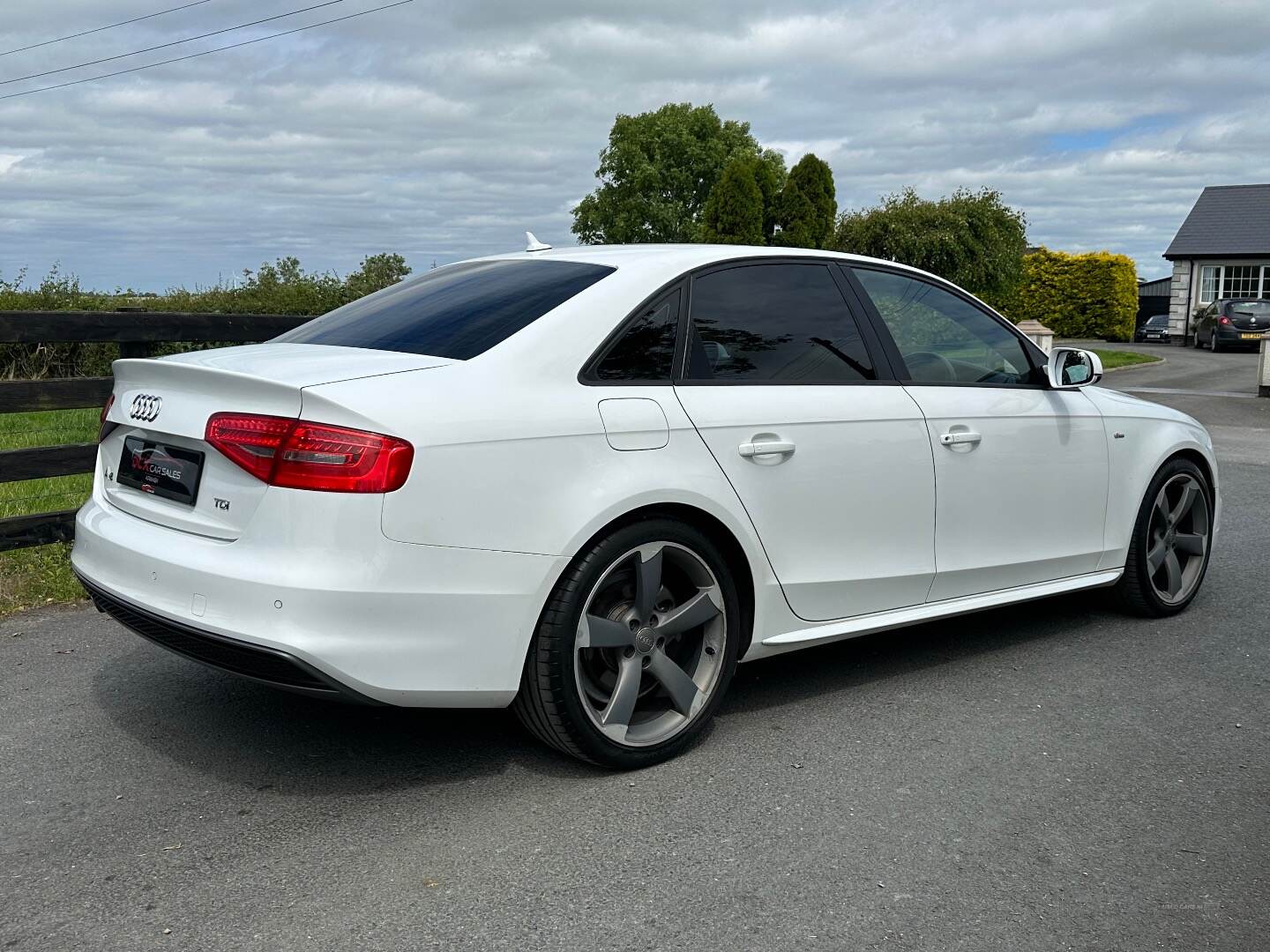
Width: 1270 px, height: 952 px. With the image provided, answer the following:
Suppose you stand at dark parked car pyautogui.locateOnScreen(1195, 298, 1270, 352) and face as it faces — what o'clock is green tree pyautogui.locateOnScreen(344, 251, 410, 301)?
The green tree is roughly at 8 o'clock from the dark parked car.

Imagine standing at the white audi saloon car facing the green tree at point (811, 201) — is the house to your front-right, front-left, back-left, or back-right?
front-right

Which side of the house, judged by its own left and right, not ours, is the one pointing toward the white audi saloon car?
front

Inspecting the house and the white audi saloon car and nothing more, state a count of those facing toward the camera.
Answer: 1

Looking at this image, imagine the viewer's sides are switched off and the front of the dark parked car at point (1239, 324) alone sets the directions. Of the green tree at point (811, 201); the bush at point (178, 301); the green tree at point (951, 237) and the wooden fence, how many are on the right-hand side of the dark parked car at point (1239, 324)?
0

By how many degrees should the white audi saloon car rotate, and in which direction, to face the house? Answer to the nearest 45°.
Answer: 0° — it already faces it

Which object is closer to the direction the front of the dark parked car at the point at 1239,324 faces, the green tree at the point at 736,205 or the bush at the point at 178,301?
the green tree

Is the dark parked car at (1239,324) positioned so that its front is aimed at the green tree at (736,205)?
no

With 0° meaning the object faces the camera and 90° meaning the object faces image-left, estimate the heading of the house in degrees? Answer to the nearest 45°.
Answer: approximately 0°

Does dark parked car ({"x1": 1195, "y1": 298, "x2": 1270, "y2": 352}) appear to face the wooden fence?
no

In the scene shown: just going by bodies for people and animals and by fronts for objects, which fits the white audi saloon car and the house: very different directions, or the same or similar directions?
very different directions

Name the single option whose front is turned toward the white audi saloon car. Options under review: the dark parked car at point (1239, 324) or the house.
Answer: the house

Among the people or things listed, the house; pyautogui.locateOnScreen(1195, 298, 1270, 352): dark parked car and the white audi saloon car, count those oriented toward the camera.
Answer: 1

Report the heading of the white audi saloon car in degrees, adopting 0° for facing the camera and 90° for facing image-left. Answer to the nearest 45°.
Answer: approximately 225°

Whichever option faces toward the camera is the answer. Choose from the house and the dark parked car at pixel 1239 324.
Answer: the house

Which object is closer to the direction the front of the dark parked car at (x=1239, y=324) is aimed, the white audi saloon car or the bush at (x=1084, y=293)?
the bush

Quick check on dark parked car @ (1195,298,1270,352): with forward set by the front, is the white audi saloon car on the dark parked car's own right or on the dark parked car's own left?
on the dark parked car's own left

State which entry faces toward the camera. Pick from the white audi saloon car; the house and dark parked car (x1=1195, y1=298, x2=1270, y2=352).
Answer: the house

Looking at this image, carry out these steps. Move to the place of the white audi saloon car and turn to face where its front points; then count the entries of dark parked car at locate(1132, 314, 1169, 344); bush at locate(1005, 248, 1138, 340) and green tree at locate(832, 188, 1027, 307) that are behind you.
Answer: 0

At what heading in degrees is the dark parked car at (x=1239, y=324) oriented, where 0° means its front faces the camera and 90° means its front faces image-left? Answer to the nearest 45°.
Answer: approximately 135°

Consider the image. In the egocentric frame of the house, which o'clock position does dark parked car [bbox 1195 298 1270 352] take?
The dark parked car is roughly at 12 o'clock from the house.
